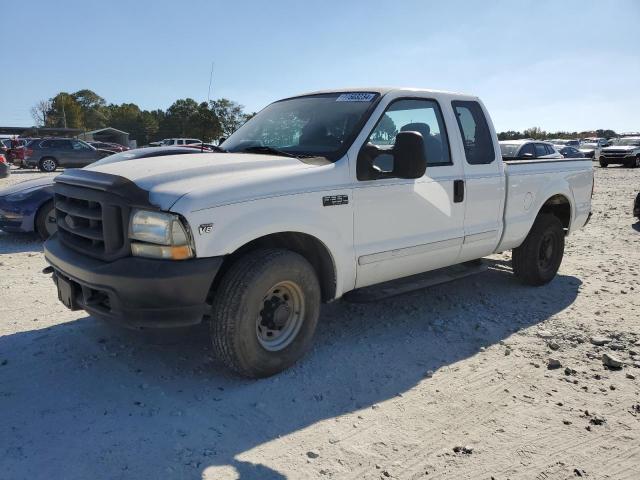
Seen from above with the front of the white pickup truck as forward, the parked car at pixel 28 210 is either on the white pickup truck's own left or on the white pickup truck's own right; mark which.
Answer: on the white pickup truck's own right

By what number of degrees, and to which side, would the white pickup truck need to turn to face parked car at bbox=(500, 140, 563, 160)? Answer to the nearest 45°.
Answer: approximately 180°

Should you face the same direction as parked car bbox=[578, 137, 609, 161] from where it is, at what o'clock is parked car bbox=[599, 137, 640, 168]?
parked car bbox=[599, 137, 640, 168] is roughly at 10 o'clock from parked car bbox=[578, 137, 609, 161].

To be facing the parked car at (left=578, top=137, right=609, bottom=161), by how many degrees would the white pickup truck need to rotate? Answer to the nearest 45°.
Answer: approximately 180°

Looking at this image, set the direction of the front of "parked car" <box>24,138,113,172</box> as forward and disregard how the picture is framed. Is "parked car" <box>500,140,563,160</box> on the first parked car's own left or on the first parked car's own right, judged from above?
on the first parked car's own right

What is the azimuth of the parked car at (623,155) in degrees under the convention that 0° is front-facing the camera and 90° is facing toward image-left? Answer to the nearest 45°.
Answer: approximately 45°

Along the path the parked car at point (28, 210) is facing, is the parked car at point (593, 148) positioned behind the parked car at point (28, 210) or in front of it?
behind

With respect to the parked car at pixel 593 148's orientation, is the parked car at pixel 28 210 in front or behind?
in front

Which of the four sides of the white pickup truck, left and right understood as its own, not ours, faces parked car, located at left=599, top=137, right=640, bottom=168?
back

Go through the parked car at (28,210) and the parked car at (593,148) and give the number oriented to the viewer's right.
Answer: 0
